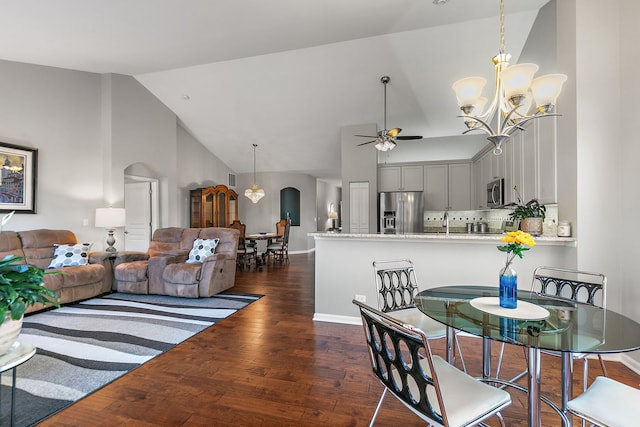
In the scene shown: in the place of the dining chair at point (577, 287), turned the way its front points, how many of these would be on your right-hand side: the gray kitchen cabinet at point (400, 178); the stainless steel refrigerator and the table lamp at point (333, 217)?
3

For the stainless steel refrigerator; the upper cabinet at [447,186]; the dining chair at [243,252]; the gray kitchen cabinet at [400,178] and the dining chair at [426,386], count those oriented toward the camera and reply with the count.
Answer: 3

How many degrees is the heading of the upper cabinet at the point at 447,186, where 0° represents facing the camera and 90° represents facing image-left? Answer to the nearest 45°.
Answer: approximately 0°

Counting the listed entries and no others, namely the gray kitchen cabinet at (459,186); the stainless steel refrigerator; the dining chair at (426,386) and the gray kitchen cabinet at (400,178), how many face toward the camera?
3

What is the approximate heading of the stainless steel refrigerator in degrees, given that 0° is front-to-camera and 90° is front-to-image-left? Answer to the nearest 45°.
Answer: approximately 0°

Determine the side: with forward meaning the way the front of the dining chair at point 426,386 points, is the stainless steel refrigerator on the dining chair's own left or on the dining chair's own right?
on the dining chair's own left

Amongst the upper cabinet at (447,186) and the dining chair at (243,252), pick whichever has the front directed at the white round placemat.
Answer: the upper cabinet

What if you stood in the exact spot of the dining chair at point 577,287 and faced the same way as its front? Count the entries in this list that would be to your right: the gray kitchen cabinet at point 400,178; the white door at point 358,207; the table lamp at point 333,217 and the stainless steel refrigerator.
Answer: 4

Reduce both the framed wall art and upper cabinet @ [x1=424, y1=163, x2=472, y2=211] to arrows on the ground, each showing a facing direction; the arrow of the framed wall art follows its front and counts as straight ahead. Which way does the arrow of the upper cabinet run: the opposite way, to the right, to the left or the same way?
to the right

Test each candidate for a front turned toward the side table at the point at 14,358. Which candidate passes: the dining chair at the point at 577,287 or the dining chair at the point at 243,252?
the dining chair at the point at 577,287

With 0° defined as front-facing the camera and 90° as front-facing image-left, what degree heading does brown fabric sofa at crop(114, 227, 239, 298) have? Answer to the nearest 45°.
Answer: approximately 45°
